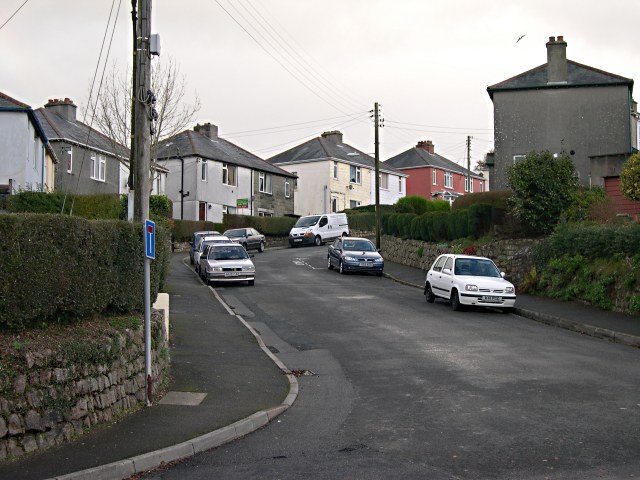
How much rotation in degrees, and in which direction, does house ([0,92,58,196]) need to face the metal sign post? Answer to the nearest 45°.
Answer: approximately 90° to its right

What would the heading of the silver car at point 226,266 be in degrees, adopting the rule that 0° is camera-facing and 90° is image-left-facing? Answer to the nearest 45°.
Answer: approximately 0°

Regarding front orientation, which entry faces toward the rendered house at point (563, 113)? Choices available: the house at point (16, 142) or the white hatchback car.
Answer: the house

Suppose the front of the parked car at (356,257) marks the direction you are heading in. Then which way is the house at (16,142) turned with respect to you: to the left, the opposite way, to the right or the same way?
to the left

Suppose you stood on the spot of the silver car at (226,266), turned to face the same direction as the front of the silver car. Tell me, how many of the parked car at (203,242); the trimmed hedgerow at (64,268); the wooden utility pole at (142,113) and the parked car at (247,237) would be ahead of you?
2

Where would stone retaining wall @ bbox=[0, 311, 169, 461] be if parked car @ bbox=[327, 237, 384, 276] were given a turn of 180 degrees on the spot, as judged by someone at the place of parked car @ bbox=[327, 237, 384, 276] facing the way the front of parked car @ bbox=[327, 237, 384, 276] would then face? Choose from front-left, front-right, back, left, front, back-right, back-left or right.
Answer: back-left

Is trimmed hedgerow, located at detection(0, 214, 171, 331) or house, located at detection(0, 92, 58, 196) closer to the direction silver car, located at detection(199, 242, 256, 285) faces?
the trimmed hedgerow

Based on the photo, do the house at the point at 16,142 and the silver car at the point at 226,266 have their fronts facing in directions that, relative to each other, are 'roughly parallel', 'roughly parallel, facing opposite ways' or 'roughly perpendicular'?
roughly perpendicular

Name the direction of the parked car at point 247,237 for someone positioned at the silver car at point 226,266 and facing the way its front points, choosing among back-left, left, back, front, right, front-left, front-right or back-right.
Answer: back

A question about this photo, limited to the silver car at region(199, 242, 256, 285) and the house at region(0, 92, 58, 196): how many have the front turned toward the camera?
1

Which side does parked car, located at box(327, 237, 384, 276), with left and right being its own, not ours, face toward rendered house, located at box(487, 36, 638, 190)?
left

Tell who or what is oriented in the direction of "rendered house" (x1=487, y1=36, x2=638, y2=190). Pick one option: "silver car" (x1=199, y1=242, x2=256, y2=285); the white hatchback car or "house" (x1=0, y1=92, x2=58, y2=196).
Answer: the house

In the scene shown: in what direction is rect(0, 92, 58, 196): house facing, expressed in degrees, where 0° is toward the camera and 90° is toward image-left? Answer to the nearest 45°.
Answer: approximately 270°
